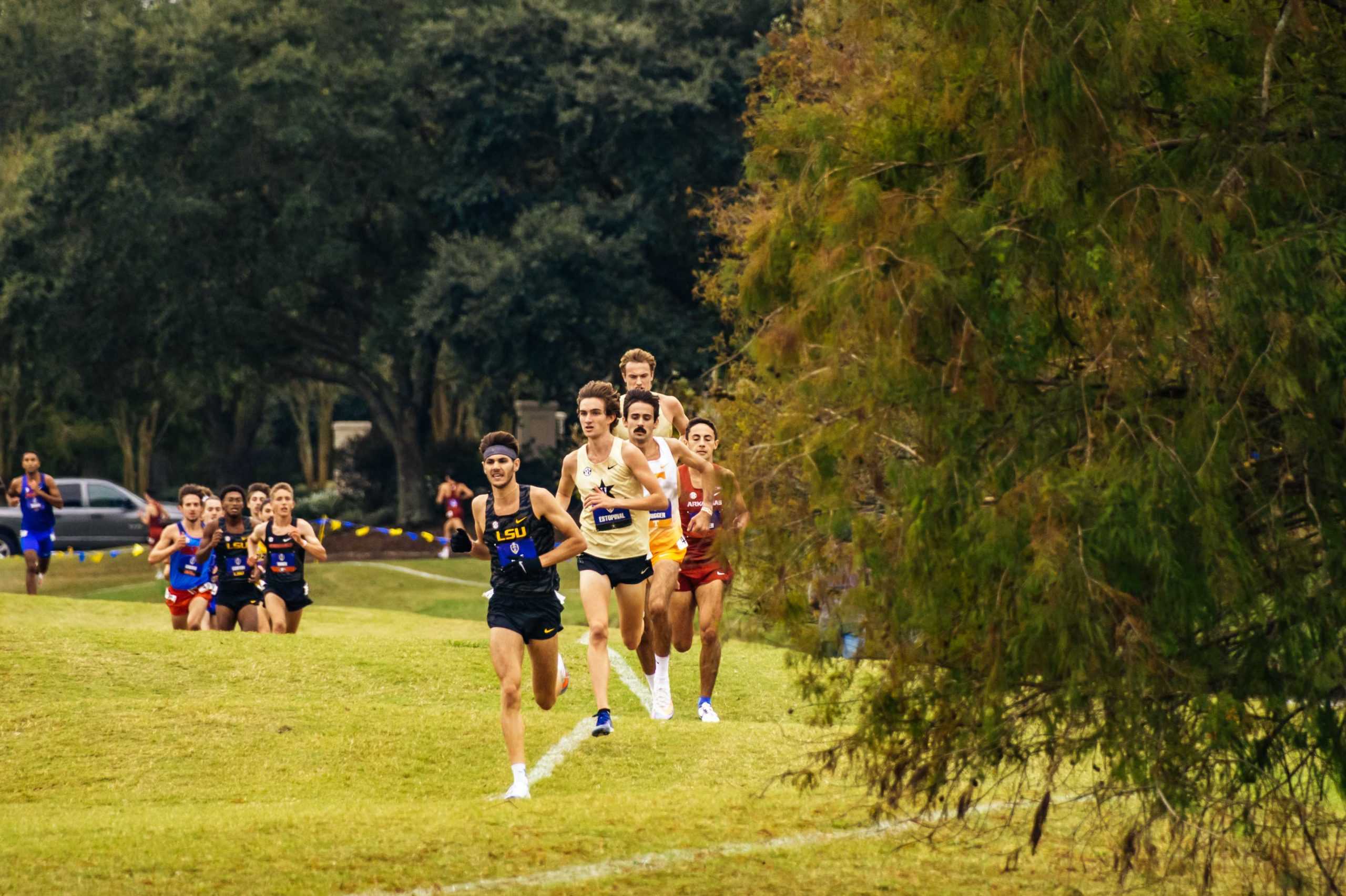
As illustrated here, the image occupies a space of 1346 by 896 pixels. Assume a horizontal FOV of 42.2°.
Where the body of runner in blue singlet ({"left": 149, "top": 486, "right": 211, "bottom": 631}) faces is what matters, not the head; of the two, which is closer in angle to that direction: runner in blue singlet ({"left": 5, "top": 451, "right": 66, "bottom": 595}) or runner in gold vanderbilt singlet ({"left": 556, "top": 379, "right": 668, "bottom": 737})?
the runner in gold vanderbilt singlet

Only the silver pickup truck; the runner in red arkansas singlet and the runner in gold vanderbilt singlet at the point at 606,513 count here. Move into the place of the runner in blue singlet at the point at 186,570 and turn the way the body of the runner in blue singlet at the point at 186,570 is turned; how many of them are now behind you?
1

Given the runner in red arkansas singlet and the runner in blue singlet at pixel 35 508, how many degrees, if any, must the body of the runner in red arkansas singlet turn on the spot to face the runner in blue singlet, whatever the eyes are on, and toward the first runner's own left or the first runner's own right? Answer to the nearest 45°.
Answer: approximately 135° to the first runner's own right

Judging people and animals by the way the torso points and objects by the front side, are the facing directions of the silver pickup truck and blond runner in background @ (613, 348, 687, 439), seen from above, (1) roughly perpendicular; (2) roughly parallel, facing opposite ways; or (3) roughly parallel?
roughly perpendicular

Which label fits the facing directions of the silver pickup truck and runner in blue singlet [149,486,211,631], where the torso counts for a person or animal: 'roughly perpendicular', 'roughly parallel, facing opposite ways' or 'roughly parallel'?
roughly perpendicular

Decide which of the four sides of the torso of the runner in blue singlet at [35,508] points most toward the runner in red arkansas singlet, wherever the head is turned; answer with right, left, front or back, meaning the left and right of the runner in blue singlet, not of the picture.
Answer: front

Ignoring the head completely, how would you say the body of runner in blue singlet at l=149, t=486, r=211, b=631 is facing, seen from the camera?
toward the camera

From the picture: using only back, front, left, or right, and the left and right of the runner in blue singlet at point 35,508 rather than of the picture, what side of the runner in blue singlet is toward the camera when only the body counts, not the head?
front

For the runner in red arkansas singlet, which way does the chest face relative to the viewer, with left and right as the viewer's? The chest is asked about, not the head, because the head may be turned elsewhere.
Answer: facing the viewer

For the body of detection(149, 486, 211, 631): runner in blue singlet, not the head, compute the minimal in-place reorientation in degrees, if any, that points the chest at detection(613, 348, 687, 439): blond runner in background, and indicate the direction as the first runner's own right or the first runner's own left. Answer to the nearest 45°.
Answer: approximately 45° to the first runner's own left

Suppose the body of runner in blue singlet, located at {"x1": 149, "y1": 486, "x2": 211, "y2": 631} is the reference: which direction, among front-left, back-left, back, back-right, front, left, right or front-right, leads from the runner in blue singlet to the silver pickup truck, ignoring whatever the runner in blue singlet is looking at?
back
